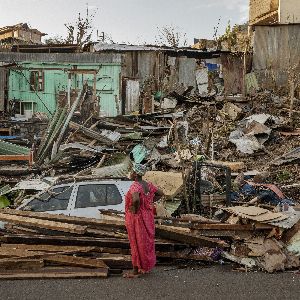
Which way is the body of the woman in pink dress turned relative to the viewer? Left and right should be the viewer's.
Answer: facing away from the viewer and to the left of the viewer

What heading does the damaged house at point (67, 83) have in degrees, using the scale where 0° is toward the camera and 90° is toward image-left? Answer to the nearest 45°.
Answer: approximately 0°

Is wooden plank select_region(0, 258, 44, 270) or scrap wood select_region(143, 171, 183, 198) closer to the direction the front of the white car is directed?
the wooden plank

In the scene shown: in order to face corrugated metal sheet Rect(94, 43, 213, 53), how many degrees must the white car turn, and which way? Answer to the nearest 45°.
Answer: approximately 90° to its right

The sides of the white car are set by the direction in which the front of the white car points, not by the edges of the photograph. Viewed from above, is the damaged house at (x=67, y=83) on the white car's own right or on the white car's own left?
on the white car's own right

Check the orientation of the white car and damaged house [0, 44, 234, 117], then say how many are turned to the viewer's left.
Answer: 1

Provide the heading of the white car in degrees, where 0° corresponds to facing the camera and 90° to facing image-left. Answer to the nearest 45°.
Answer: approximately 90°

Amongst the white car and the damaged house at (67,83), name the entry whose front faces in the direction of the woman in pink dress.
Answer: the damaged house

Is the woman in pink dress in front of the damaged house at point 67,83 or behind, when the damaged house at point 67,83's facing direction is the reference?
in front

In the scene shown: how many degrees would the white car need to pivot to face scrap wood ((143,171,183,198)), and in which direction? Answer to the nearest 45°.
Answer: approximately 135° to its right

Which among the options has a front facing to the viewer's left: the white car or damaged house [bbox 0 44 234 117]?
the white car

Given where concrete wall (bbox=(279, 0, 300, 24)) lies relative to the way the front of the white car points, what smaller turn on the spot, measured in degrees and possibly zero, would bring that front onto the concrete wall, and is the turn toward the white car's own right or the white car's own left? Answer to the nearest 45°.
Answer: approximately 135° to the white car's own right

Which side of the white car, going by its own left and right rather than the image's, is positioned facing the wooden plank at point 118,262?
left

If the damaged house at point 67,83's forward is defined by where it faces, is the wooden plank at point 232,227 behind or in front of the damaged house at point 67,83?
in front
